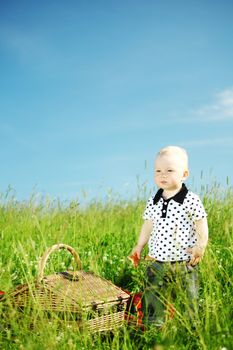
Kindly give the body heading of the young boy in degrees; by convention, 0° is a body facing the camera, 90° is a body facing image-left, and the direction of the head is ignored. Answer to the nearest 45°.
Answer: approximately 45°

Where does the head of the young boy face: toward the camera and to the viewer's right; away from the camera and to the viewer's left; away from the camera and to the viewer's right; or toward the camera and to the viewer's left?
toward the camera and to the viewer's left

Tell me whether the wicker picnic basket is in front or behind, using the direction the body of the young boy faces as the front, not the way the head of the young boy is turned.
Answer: in front
